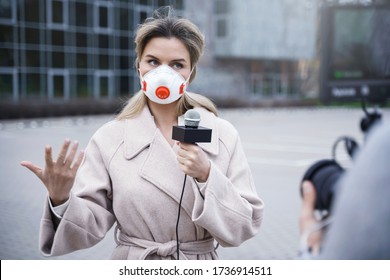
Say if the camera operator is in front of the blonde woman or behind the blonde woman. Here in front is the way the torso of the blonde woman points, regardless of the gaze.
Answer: in front

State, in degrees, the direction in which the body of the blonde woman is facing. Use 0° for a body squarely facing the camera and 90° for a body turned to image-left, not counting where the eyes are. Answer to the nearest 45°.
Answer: approximately 0°
